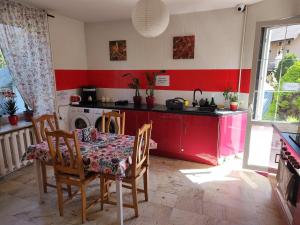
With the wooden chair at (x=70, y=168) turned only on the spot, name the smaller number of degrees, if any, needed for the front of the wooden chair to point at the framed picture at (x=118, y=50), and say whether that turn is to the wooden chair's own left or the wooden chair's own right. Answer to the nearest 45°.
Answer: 0° — it already faces it

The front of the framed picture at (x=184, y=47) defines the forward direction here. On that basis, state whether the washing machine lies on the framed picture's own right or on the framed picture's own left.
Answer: on the framed picture's own right

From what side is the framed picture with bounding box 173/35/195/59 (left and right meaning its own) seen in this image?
front

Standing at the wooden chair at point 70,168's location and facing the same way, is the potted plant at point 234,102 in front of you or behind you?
in front

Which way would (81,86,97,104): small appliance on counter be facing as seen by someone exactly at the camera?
facing the viewer

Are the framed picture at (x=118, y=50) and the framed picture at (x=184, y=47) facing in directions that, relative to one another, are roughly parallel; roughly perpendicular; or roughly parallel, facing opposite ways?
roughly parallel

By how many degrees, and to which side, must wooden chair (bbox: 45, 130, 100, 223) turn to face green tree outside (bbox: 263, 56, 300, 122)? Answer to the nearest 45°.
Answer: approximately 45° to its right

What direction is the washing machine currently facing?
toward the camera

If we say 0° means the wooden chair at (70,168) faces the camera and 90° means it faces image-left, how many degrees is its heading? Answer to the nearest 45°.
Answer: approximately 225°

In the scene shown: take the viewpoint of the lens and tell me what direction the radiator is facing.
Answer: facing the viewer and to the right of the viewer

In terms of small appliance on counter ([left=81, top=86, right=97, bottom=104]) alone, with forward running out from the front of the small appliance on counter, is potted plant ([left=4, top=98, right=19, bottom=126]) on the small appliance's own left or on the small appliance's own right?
on the small appliance's own right

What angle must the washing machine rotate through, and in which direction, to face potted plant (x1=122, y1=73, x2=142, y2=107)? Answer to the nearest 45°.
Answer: approximately 90° to its left
